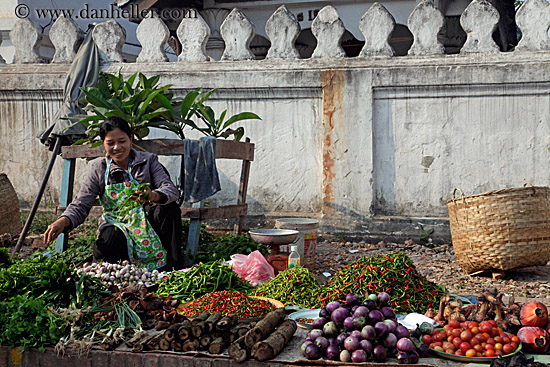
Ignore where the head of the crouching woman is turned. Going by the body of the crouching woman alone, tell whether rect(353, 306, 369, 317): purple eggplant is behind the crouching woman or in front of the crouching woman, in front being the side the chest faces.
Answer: in front

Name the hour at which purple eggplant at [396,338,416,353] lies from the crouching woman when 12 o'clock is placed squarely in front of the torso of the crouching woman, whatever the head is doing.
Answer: The purple eggplant is roughly at 11 o'clock from the crouching woman.

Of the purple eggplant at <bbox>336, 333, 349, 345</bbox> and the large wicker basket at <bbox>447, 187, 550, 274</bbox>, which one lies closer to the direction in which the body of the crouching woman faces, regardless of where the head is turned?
the purple eggplant

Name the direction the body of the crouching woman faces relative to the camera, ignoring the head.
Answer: toward the camera

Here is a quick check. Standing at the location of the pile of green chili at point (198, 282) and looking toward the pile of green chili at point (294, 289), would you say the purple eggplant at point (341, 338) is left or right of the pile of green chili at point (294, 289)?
right

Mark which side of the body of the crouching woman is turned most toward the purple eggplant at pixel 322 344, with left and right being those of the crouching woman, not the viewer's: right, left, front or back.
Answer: front

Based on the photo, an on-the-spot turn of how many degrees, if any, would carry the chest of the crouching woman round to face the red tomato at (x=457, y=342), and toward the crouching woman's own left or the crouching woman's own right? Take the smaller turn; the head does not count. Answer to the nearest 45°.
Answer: approximately 45° to the crouching woman's own left

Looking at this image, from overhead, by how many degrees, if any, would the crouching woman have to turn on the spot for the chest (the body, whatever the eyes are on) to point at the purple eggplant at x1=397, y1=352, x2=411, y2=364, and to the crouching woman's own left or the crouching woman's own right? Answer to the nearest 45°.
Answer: approximately 45° to the crouching woman's own left

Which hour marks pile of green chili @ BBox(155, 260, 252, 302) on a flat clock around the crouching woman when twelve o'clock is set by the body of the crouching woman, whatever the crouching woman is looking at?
The pile of green chili is roughly at 11 o'clock from the crouching woman.

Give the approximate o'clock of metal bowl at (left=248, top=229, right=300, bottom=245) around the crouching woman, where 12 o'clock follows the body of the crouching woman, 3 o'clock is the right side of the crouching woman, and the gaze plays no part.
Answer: The metal bowl is roughly at 9 o'clock from the crouching woman.

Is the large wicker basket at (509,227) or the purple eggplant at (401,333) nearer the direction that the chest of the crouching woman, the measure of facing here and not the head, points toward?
the purple eggplant

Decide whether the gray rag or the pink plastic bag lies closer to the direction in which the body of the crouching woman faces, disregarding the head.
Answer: the pink plastic bag

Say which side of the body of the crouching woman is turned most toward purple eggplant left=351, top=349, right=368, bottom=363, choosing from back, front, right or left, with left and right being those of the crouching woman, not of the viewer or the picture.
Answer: front

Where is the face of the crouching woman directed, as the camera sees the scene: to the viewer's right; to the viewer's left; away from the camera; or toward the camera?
toward the camera

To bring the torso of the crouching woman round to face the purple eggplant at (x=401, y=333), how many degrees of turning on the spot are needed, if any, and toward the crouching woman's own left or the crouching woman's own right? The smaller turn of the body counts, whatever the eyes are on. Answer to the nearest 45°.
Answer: approximately 45° to the crouching woman's own left

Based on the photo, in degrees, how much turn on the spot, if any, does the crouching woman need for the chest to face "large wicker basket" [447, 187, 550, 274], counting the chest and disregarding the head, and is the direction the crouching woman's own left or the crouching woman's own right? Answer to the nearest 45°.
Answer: approximately 90° to the crouching woman's own left
